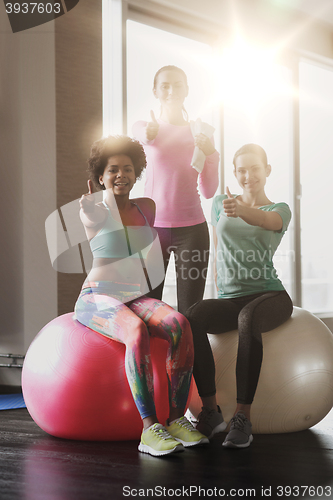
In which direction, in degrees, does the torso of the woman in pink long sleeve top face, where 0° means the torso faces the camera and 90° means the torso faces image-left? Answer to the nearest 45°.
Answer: approximately 0°
